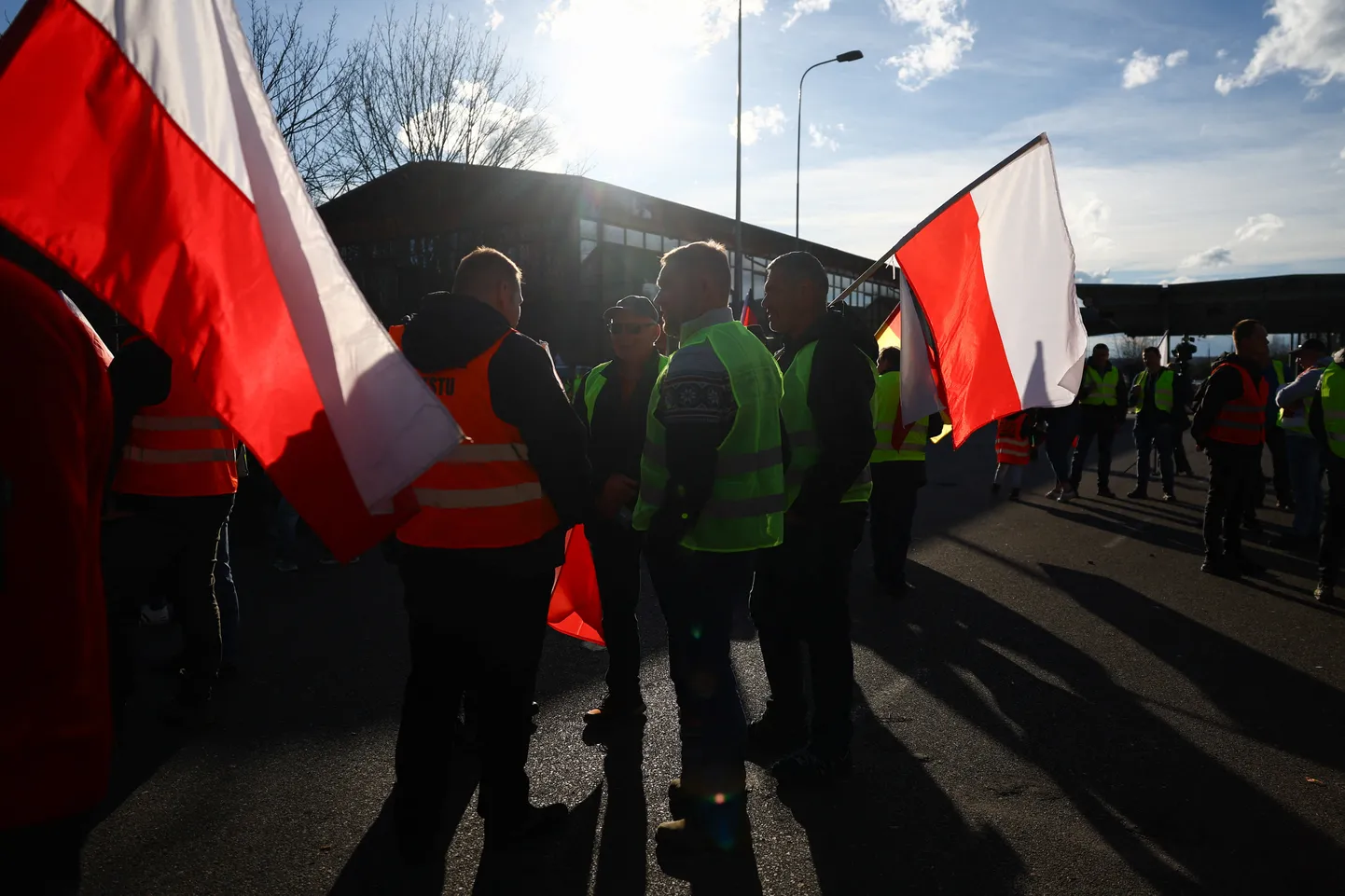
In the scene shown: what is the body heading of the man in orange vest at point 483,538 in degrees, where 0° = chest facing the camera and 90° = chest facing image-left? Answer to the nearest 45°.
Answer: approximately 225°

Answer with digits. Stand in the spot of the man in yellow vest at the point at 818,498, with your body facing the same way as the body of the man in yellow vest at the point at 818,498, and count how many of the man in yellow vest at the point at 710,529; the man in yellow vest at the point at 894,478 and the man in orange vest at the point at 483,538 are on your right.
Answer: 1

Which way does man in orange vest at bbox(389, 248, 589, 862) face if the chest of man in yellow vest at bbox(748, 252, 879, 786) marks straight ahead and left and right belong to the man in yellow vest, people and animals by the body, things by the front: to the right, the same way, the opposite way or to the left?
to the right

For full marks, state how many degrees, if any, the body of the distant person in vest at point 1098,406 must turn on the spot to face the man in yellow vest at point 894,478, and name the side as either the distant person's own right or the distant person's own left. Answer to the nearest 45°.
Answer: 0° — they already face them

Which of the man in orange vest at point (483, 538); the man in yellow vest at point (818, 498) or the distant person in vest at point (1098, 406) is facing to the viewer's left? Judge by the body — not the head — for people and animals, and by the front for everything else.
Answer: the man in yellow vest

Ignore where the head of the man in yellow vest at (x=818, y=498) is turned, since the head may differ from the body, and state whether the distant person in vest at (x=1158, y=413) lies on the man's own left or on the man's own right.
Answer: on the man's own right

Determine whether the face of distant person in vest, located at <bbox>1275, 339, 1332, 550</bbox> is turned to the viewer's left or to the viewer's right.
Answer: to the viewer's left

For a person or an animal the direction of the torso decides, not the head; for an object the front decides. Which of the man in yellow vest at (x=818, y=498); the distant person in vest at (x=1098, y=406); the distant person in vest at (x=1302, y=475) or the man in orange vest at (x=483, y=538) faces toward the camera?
the distant person in vest at (x=1098, y=406)

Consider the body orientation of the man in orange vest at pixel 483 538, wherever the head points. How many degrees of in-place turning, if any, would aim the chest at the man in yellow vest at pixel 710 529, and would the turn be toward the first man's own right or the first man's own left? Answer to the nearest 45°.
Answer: approximately 45° to the first man's own right

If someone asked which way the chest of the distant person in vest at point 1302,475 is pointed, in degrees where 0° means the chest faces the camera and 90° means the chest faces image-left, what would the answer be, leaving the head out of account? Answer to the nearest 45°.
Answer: approximately 90°

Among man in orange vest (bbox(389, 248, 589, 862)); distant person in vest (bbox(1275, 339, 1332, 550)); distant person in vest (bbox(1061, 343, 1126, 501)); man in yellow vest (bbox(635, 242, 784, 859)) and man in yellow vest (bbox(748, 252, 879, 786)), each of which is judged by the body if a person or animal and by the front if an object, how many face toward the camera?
1

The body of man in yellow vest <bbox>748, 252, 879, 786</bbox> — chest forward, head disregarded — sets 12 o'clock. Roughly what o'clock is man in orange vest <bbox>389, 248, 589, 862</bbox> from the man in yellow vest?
The man in orange vest is roughly at 11 o'clock from the man in yellow vest.

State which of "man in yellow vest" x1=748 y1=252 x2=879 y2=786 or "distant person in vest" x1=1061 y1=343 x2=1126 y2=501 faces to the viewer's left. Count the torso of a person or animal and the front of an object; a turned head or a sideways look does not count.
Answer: the man in yellow vest

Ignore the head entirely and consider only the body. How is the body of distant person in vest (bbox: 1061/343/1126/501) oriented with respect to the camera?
toward the camera

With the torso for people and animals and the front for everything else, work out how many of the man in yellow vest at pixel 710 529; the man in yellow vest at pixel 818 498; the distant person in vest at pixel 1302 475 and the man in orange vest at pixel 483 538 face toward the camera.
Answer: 0

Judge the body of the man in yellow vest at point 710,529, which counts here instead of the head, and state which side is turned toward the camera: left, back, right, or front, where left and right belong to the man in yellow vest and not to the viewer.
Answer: left

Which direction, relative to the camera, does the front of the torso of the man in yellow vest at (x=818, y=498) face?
to the viewer's left
